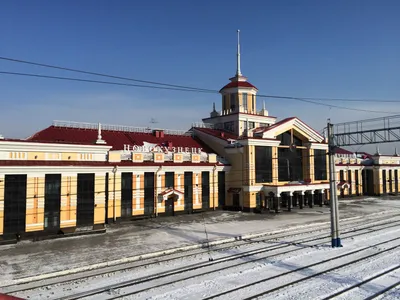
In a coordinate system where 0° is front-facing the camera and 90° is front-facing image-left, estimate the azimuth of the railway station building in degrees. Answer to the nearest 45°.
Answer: approximately 315°

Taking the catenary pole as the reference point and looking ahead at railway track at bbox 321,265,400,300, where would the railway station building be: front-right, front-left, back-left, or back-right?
back-right

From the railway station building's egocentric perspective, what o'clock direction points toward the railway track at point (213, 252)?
The railway track is roughly at 1 o'clock from the railway station building.

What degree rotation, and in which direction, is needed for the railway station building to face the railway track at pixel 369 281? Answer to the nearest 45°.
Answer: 0° — it already faces it
